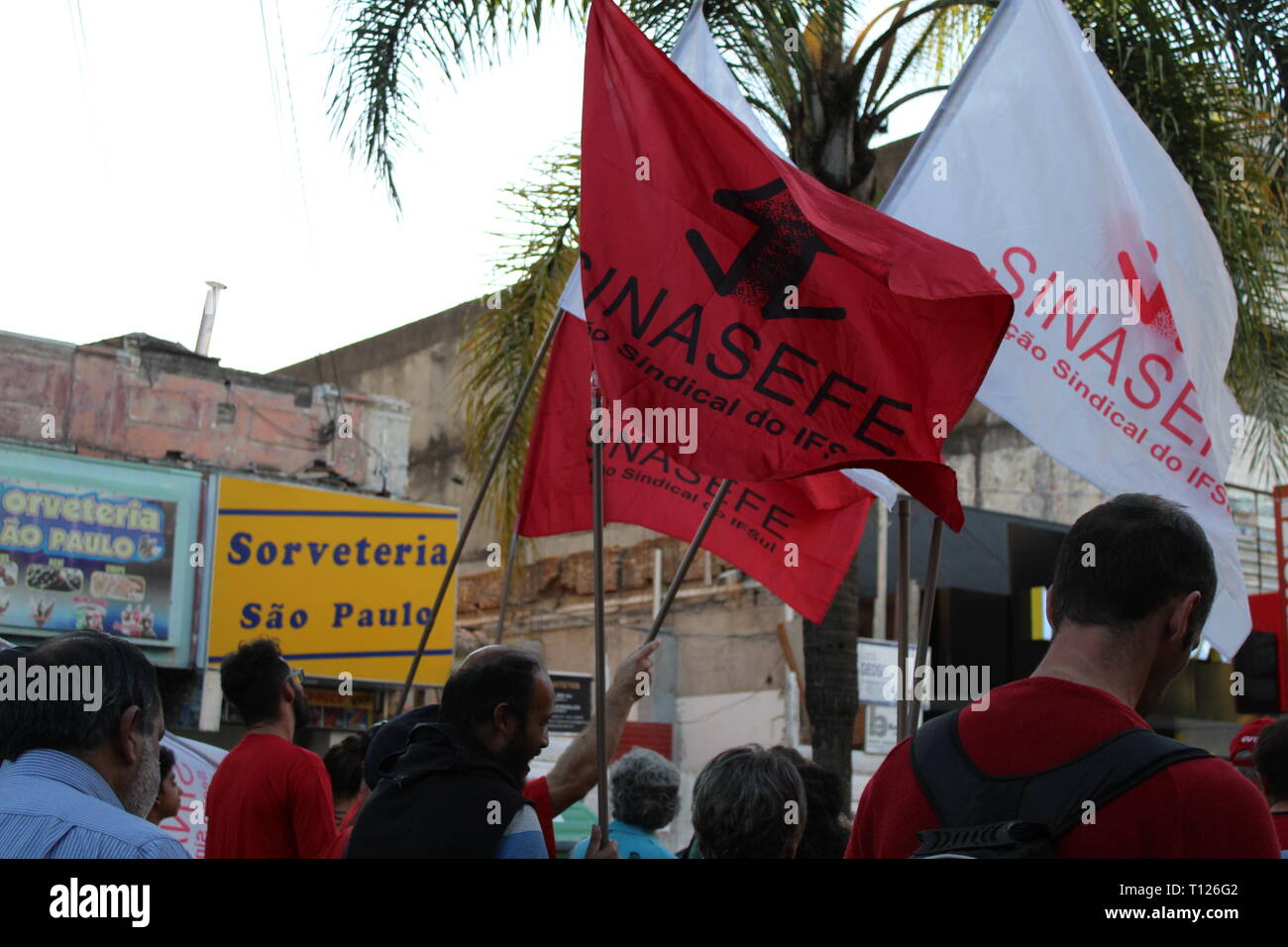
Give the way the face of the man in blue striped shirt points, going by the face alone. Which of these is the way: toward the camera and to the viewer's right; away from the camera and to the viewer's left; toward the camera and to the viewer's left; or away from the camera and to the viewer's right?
away from the camera and to the viewer's right

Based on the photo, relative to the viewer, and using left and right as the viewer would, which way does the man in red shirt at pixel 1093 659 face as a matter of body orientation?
facing away from the viewer and to the right of the viewer

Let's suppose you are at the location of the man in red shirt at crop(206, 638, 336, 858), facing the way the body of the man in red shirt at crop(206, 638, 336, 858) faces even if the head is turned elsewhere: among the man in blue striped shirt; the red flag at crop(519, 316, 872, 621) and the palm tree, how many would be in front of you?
2

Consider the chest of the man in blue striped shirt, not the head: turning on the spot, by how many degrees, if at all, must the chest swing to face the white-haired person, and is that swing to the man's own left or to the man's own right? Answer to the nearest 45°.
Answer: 0° — they already face them

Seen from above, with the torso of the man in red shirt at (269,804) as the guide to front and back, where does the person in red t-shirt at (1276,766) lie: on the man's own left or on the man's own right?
on the man's own right

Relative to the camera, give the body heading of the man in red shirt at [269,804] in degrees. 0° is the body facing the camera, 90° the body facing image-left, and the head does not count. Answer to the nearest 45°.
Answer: approximately 225°

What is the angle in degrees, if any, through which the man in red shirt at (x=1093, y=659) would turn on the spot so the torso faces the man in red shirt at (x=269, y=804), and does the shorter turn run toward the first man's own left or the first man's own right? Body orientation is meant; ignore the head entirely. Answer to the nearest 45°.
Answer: approximately 90° to the first man's own left

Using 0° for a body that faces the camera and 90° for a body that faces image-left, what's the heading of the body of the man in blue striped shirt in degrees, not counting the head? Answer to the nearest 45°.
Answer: approximately 225°
